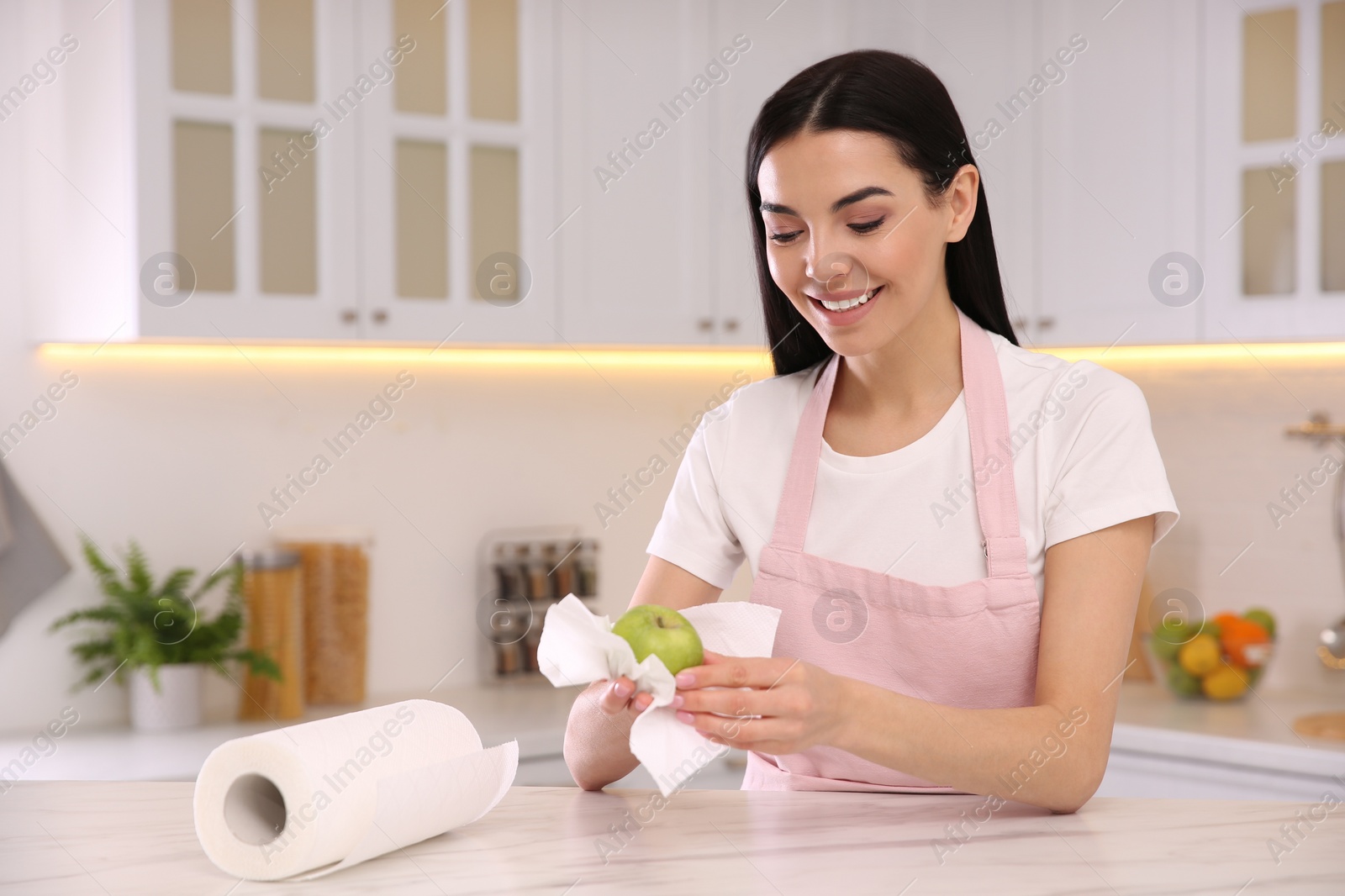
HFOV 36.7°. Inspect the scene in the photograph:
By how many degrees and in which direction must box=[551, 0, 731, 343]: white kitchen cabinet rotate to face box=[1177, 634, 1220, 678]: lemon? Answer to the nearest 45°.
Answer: approximately 90° to its left

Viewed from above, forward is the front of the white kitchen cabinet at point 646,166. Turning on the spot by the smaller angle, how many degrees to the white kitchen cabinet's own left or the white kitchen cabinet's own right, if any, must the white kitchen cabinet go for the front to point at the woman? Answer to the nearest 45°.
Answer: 0° — it already faces them

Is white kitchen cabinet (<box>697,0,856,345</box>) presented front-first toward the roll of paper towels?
yes

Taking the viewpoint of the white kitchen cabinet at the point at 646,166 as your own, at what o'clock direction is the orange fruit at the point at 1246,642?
The orange fruit is roughly at 9 o'clock from the white kitchen cabinet.

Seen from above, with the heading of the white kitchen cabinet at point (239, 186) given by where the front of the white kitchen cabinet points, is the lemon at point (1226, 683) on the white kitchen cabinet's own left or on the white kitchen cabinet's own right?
on the white kitchen cabinet's own left

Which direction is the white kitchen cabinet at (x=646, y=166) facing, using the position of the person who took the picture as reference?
facing the viewer

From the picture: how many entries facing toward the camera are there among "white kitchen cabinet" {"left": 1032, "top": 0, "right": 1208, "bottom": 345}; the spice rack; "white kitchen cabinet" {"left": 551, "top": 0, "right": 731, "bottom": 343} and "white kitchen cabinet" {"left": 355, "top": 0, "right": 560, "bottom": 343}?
4

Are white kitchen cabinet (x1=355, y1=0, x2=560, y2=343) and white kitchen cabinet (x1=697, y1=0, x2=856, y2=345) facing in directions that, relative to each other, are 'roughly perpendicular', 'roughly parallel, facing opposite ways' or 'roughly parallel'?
roughly parallel

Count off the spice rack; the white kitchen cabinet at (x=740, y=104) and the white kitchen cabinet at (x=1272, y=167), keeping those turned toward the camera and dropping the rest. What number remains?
3

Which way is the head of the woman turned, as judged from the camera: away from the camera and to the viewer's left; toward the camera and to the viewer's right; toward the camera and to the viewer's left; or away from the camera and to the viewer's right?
toward the camera and to the viewer's left

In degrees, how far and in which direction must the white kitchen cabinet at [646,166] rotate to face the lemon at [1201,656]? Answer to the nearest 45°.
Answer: approximately 90° to its left

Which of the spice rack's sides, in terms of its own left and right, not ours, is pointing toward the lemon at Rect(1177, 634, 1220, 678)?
left

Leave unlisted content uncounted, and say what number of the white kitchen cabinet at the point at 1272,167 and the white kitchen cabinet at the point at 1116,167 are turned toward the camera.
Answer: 2
